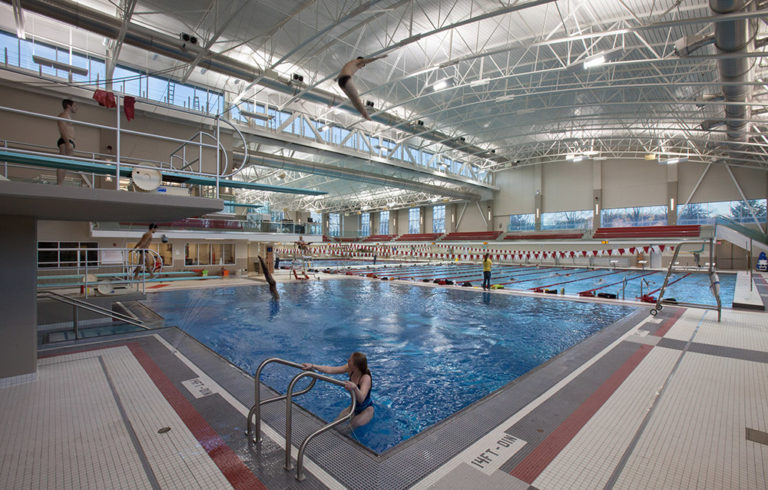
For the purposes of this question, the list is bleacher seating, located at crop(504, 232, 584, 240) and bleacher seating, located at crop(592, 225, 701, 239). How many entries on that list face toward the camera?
2

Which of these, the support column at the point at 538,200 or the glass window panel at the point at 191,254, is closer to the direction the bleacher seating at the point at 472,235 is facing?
the glass window panel

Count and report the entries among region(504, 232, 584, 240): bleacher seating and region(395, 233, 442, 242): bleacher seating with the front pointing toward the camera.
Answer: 2

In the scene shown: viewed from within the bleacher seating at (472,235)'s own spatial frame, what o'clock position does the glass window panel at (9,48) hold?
The glass window panel is roughly at 1 o'clock from the bleacher seating.

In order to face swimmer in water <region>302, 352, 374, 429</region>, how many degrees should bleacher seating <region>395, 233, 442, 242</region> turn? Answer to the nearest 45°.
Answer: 0° — it already faces them

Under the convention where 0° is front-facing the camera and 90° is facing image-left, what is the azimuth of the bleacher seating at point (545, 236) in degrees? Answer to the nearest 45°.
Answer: approximately 0°

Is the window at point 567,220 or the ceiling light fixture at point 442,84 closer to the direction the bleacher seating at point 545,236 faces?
the ceiling light fixture

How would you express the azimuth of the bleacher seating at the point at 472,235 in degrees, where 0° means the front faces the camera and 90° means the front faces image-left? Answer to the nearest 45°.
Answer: approximately 0°
